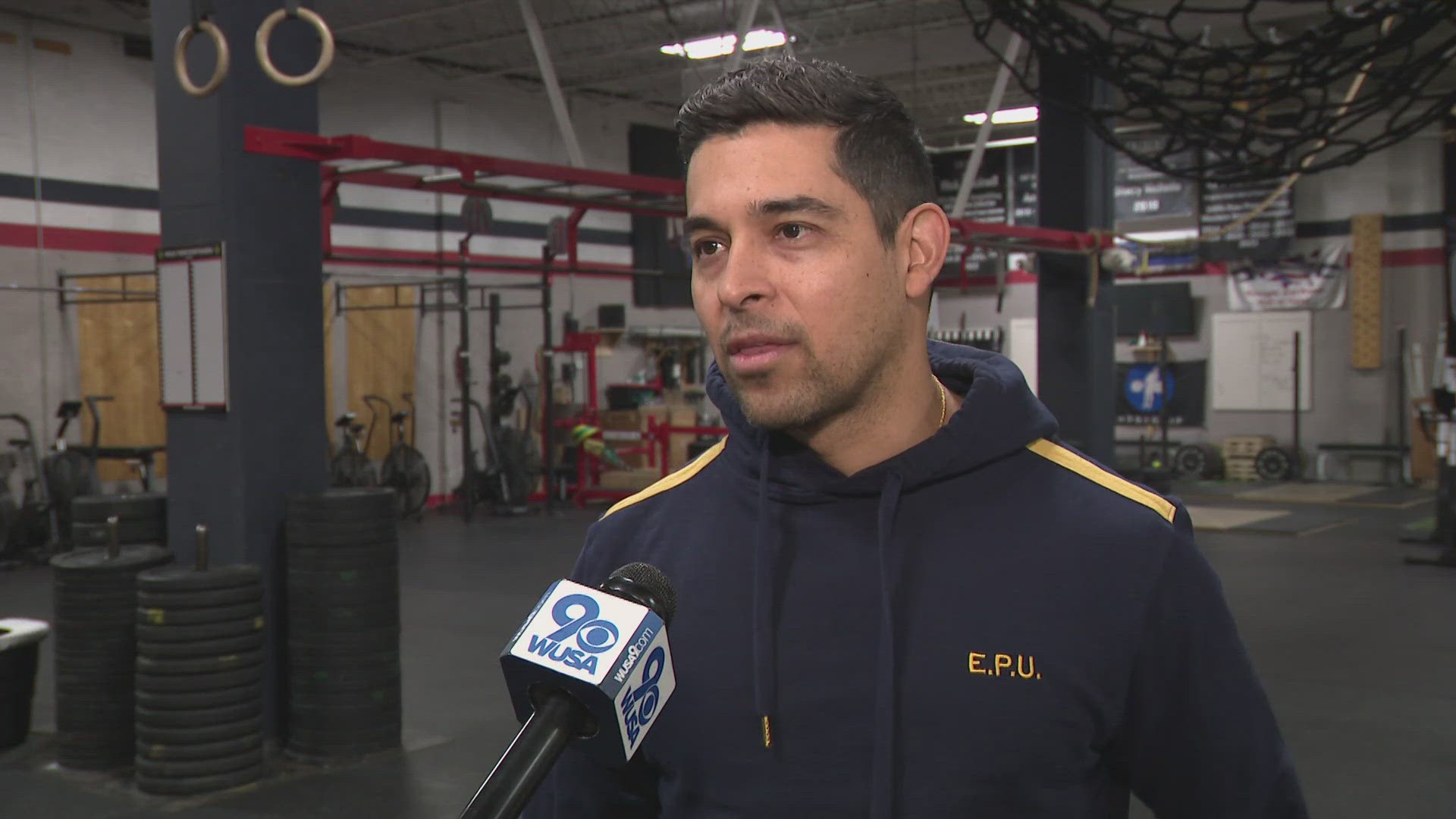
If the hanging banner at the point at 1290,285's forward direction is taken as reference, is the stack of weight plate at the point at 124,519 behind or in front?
in front

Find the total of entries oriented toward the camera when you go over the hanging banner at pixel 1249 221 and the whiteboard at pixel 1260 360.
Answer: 2

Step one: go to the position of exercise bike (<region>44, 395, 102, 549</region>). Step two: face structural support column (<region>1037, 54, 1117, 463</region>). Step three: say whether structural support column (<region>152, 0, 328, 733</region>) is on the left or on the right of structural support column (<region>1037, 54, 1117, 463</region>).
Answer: right

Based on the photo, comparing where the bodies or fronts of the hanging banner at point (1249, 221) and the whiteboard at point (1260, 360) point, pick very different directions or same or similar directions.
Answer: same or similar directions

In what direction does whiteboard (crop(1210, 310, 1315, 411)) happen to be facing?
toward the camera

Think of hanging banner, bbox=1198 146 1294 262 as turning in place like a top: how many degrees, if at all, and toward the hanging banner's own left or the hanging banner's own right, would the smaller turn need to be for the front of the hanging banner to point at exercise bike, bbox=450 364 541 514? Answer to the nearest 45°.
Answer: approximately 45° to the hanging banner's own right

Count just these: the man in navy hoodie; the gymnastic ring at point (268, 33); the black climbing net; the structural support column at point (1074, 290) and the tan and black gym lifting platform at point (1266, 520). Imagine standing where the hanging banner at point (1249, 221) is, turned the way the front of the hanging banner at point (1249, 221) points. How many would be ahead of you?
5

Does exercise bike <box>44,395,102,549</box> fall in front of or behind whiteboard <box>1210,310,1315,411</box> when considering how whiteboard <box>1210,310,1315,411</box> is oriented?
in front

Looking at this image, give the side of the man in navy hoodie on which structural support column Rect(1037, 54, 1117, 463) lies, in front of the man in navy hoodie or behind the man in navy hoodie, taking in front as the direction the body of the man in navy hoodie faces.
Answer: behind

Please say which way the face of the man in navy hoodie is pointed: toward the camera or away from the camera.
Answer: toward the camera

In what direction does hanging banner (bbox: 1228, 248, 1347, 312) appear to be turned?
toward the camera

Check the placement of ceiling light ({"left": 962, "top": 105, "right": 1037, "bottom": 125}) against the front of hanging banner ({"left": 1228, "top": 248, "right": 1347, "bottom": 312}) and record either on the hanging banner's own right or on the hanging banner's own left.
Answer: on the hanging banner's own right

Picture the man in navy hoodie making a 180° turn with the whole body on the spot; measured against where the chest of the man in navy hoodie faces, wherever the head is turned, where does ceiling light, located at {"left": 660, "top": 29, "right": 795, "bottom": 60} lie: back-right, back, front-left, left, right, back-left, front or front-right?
front-left

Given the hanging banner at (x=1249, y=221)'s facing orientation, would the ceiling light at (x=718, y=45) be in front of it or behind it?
in front

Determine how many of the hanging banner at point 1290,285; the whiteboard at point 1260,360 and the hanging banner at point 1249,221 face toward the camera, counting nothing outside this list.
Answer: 3

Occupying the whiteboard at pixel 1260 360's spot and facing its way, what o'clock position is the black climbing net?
The black climbing net is roughly at 12 o'clock from the whiteboard.

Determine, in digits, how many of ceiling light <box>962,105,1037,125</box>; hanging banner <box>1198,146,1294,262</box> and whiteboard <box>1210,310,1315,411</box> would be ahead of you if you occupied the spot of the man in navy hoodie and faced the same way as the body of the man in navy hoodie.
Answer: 0
